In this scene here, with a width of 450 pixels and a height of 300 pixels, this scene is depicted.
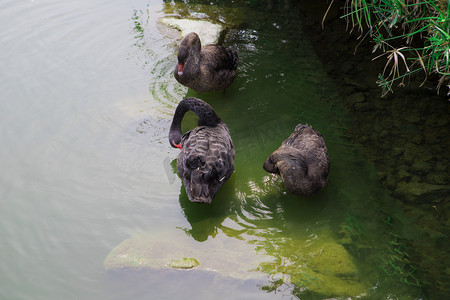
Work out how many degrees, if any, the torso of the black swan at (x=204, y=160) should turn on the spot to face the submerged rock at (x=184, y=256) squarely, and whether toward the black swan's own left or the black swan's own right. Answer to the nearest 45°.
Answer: approximately 180°

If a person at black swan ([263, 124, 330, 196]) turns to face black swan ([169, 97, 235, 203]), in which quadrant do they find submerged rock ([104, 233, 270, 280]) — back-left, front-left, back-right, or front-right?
front-left

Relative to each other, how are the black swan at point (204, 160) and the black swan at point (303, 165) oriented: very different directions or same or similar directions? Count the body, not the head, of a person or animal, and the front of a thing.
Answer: very different directions

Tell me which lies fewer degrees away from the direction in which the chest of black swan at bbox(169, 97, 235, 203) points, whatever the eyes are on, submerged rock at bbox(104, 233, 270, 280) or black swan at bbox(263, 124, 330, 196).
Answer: the black swan

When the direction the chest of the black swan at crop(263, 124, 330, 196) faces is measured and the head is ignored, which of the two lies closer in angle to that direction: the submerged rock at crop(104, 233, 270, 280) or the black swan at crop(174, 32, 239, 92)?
the submerged rock

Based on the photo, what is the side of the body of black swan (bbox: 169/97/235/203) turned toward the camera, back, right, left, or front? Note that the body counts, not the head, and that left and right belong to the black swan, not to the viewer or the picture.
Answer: back

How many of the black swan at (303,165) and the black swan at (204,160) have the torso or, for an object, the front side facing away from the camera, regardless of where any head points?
1

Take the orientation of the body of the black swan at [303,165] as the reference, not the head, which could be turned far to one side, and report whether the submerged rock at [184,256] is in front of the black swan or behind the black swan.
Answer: in front

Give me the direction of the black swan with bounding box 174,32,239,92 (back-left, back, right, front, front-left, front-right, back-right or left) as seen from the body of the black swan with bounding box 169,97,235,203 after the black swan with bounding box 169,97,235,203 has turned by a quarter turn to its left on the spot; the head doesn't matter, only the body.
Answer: right

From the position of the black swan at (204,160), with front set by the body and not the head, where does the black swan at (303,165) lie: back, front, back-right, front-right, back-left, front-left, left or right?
right
